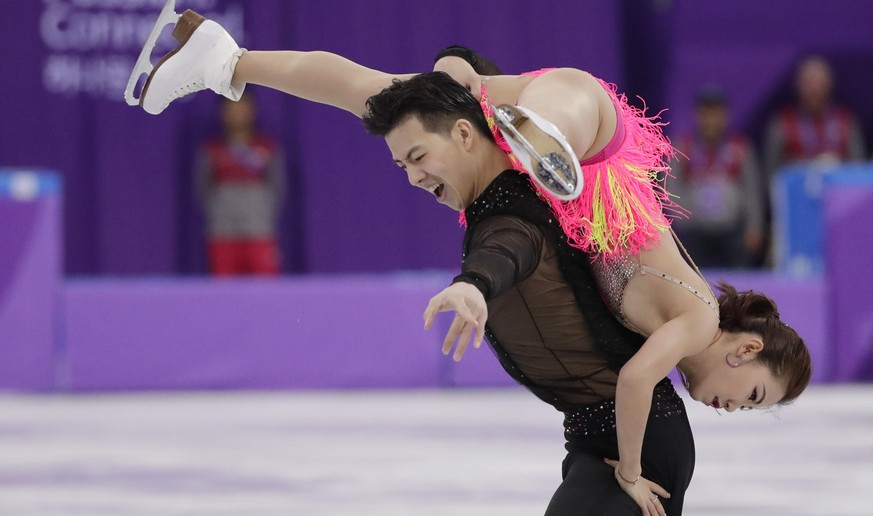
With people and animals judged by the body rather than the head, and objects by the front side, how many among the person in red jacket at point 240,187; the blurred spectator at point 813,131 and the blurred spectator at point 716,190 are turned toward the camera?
3

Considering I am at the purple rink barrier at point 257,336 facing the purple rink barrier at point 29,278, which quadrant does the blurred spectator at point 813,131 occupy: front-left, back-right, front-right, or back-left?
back-right

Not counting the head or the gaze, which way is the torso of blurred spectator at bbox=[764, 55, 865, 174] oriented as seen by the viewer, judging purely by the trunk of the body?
toward the camera

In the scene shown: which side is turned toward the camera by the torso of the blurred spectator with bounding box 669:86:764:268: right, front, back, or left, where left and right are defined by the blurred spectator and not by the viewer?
front

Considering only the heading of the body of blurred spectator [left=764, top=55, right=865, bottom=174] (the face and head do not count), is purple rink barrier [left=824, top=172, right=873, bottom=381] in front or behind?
in front

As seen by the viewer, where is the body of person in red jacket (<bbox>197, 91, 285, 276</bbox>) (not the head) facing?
toward the camera

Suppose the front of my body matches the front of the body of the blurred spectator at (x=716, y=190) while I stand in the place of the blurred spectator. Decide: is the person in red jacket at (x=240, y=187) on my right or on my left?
on my right

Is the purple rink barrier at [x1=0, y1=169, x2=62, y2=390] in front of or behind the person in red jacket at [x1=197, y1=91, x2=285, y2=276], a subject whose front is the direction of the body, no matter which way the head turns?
in front

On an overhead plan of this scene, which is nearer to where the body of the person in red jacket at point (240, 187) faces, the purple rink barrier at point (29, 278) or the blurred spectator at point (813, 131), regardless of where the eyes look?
the purple rink barrier

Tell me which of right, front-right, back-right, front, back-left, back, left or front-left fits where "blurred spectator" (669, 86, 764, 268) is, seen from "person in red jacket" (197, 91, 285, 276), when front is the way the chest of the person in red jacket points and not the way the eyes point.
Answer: left

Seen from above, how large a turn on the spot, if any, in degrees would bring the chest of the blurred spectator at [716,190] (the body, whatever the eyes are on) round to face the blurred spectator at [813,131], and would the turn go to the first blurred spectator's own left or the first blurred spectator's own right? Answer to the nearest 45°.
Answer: approximately 135° to the first blurred spectator's own left

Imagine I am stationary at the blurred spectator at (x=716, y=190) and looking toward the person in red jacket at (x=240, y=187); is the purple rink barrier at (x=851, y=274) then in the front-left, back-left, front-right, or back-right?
back-left
